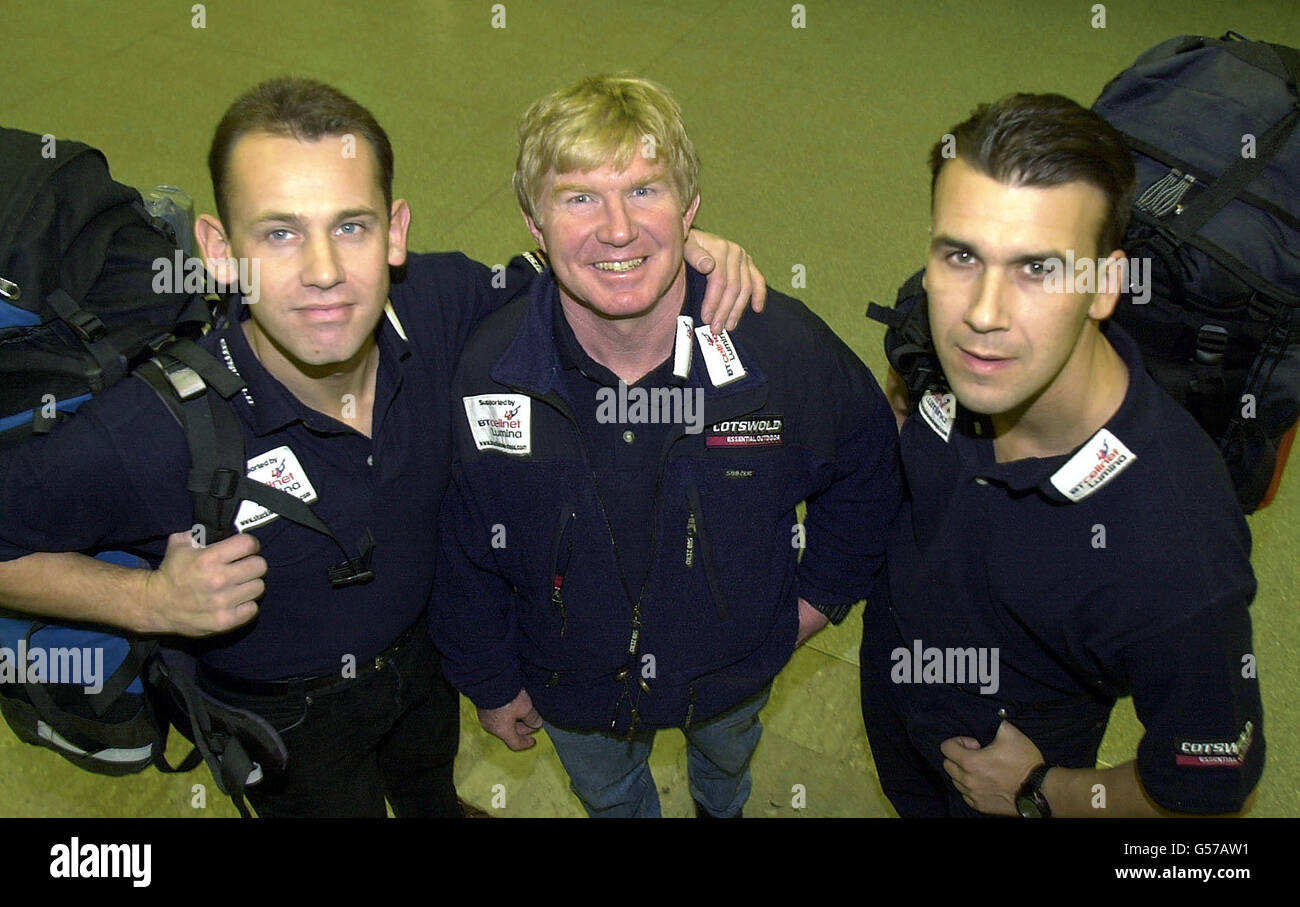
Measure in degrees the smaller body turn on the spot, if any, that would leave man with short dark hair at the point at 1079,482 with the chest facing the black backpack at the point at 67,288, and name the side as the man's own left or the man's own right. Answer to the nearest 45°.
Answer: approximately 45° to the man's own right

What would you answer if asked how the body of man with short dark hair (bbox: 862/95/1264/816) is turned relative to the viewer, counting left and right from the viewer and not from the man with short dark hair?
facing the viewer and to the left of the viewer

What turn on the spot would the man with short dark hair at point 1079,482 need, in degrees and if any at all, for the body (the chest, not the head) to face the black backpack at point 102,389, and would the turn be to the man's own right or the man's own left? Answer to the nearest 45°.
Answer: approximately 45° to the man's own right

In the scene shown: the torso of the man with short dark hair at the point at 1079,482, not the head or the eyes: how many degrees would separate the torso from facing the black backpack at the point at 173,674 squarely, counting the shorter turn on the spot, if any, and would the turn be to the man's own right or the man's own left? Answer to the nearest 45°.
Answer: approximately 45° to the man's own right

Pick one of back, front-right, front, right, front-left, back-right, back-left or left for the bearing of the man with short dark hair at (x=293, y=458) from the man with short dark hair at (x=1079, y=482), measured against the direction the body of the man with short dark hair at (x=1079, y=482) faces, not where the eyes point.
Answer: front-right
